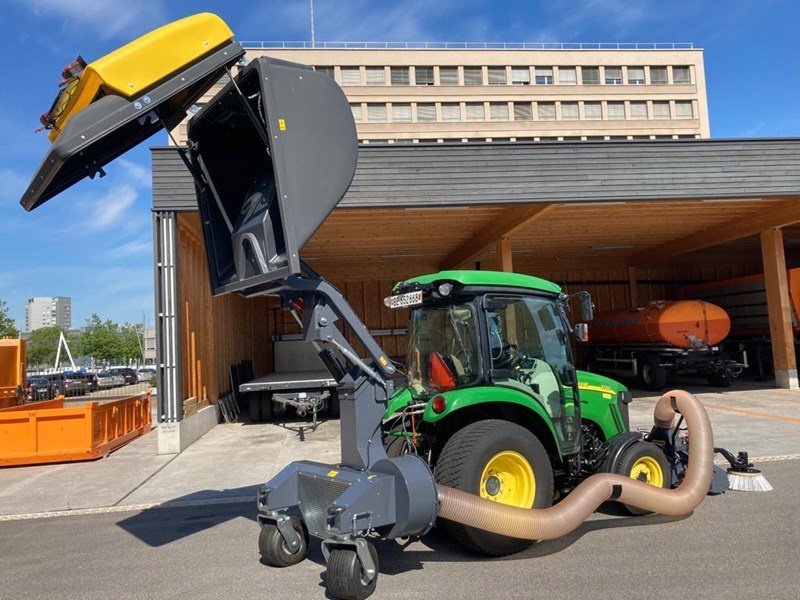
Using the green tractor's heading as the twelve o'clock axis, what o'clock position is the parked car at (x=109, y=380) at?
The parked car is roughly at 9 o'clock from the green tractor.

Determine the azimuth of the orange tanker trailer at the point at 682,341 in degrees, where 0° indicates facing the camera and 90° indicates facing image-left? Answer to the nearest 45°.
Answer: approximately 315°

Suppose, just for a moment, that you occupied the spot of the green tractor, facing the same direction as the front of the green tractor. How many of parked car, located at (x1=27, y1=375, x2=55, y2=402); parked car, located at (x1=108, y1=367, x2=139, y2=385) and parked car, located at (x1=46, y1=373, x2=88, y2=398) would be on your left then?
3

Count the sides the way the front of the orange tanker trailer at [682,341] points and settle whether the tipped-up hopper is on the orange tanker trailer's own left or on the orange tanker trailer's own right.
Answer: on the orange tanker trailer's own right

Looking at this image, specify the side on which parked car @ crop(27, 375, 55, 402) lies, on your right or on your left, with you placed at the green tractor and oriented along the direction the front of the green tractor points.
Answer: on your left

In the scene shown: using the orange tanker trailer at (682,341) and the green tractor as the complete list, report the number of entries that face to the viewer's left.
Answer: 0

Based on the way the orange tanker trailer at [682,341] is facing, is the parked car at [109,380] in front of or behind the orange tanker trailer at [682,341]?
behind

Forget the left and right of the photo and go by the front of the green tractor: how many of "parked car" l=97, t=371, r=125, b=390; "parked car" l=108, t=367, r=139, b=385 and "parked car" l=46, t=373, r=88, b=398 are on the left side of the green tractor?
3

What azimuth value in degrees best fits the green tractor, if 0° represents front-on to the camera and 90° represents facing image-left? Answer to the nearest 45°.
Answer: approximately 225°

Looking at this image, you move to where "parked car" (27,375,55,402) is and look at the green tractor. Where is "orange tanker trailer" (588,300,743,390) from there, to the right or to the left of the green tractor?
left
